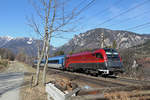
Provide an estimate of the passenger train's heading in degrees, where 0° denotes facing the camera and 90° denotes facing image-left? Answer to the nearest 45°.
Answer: approximately 315°
